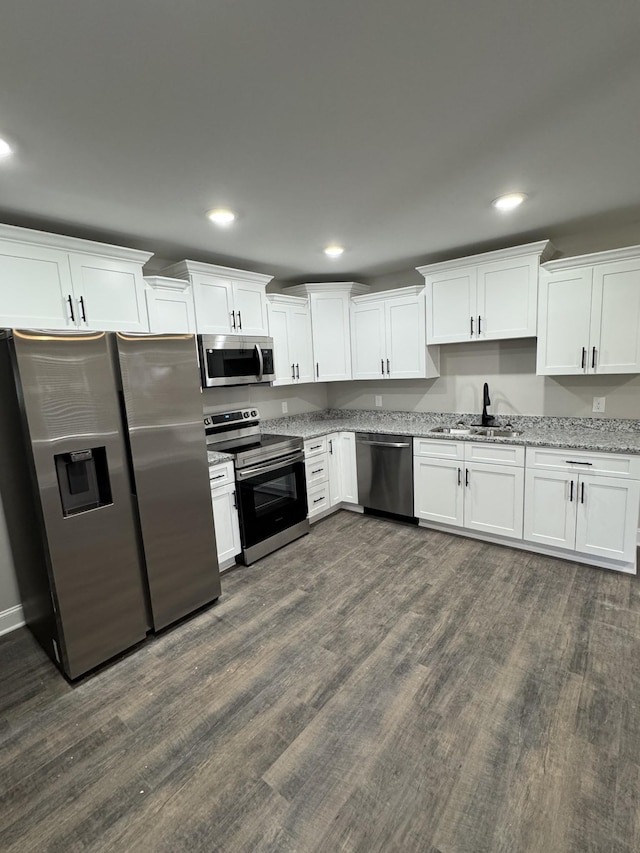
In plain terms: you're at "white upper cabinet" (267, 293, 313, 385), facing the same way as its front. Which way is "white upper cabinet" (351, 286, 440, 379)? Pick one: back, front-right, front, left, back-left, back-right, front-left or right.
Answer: front-left

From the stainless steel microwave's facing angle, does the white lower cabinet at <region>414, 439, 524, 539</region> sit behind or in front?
in front

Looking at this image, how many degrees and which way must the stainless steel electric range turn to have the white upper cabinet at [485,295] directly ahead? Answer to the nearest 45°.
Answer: approximately 45° to its left

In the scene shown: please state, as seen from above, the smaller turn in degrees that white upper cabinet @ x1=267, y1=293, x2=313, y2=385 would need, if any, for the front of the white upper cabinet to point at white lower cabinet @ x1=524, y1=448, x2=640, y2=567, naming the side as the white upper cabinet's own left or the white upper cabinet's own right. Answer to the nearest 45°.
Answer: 0° — it already faces it

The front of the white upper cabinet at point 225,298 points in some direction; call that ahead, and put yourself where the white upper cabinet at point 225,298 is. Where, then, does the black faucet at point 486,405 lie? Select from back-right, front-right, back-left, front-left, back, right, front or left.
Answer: front-left

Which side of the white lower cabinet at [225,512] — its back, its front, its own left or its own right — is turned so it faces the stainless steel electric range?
left

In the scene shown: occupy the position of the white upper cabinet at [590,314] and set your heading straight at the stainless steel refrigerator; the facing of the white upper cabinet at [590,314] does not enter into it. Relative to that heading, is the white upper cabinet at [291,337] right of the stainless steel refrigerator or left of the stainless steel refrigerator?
right

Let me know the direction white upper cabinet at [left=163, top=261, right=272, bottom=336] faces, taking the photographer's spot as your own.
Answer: facing the viewer and to the right of the viewer

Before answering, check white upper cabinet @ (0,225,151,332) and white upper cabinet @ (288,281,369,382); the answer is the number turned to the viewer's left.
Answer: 0

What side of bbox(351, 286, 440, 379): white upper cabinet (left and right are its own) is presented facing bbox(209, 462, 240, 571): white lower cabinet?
front

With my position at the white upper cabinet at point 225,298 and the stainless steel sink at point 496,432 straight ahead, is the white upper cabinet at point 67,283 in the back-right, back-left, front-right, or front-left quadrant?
back-right

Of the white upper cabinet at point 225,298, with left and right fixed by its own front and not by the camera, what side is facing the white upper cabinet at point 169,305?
right

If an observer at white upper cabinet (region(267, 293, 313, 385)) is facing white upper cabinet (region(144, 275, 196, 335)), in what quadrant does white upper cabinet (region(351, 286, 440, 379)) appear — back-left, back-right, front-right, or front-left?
back-left
